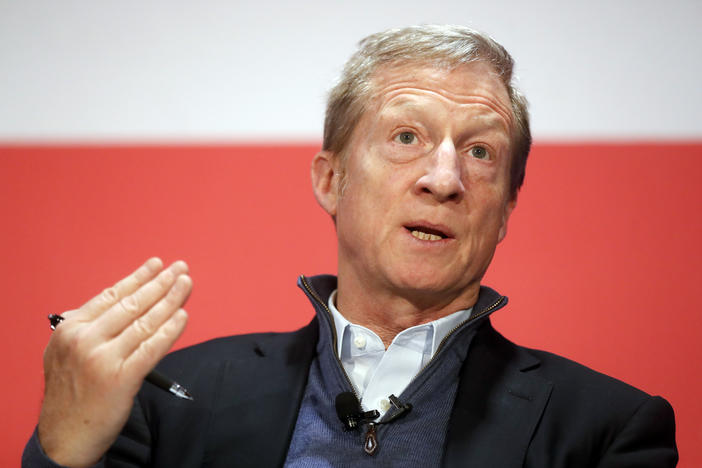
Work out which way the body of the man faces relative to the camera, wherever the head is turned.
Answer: toward the camera
